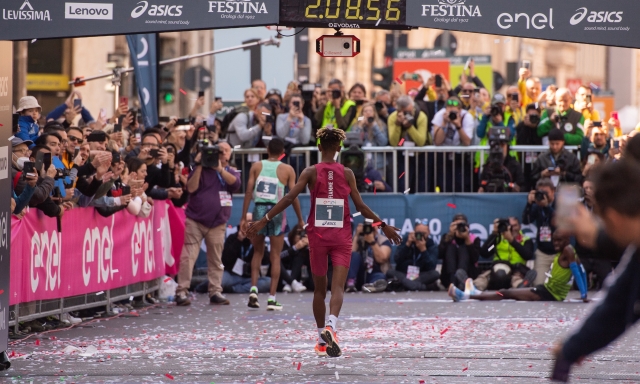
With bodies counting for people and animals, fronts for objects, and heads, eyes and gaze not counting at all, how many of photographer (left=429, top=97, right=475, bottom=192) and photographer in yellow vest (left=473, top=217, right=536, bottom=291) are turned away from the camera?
0

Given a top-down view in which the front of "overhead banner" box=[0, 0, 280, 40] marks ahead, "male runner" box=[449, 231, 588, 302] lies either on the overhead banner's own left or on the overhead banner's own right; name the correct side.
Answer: on the overhead banner's own left

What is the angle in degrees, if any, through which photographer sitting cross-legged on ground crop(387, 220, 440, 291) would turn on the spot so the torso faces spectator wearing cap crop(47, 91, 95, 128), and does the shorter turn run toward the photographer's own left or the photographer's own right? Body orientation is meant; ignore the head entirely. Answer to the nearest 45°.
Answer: approximately 45° to the photographer's own right

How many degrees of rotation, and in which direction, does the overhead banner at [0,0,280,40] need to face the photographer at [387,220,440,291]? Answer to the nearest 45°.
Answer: approximately 135° to its left

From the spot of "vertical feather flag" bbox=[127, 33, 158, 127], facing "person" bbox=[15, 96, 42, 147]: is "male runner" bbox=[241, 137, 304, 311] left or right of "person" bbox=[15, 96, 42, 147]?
left

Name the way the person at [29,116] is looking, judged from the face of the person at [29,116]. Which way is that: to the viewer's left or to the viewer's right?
to the viewer's right

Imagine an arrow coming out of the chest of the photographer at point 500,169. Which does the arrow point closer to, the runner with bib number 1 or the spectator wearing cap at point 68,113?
the runner with bib number 1

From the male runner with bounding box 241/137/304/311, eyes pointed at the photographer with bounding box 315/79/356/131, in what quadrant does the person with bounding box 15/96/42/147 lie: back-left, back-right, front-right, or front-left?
back-left
